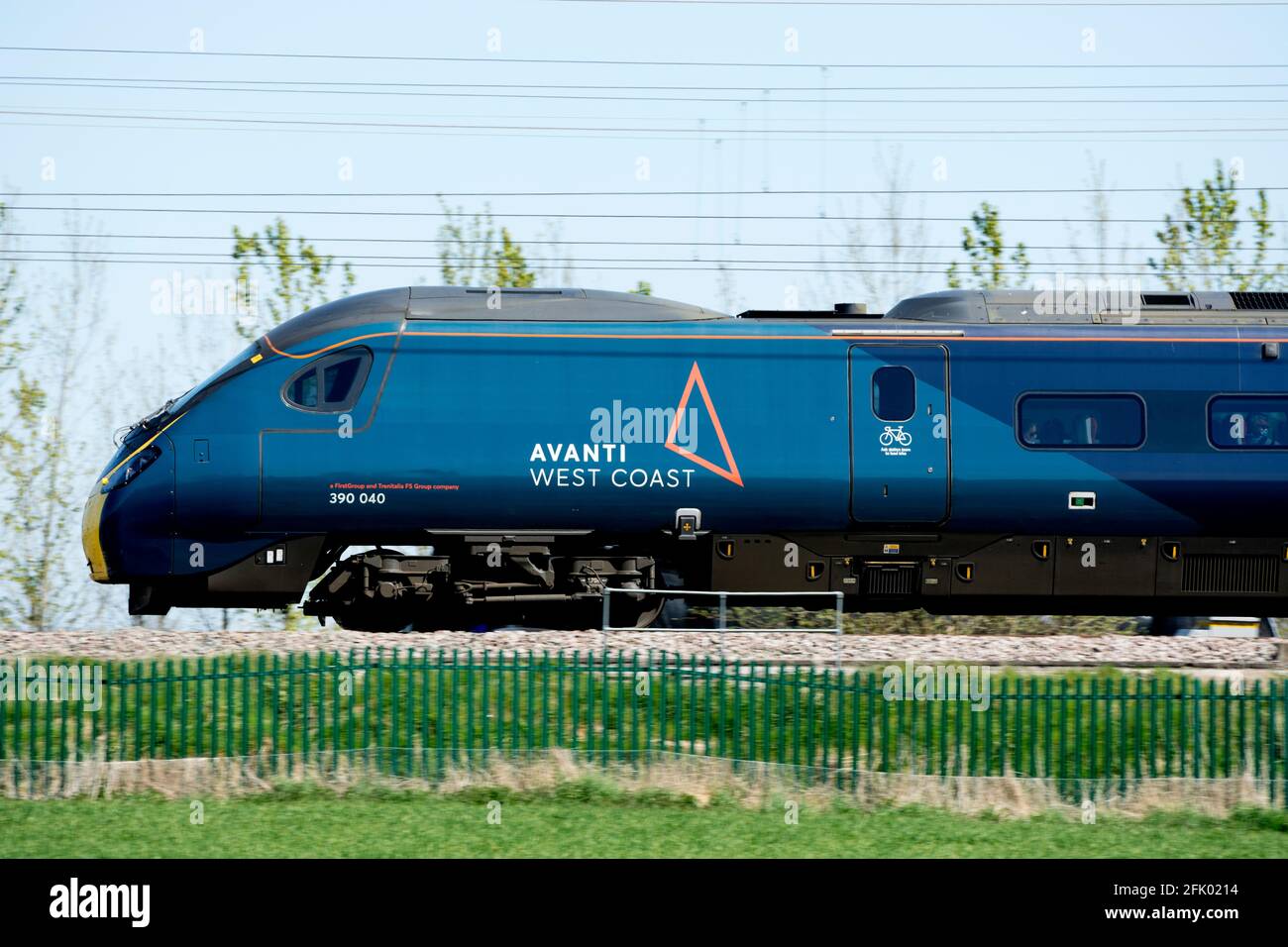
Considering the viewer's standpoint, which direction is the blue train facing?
facing to the left of the viewer

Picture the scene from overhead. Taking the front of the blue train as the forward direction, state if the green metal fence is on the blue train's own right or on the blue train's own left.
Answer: on the blue train's own left
